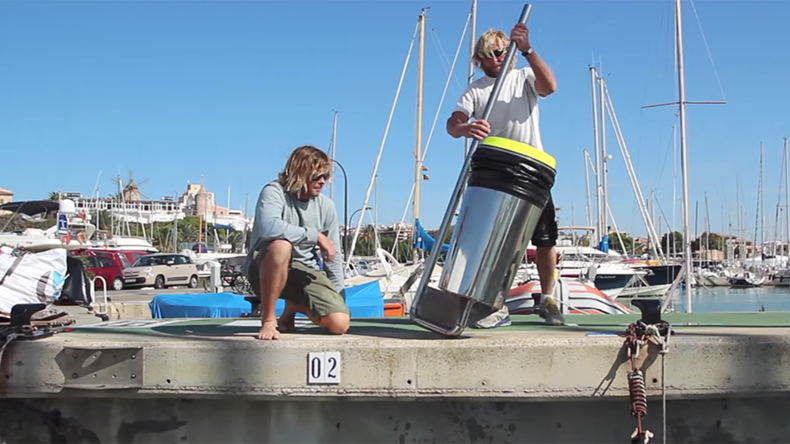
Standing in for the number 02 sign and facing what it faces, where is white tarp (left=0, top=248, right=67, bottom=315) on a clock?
The white tarp is roughly at 4 o'clock from the number 02 sign.

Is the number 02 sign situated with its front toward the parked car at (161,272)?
no

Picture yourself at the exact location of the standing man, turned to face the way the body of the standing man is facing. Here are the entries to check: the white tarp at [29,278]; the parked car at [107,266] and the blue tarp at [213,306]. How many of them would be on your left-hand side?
0

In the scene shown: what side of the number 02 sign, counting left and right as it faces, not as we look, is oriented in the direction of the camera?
front

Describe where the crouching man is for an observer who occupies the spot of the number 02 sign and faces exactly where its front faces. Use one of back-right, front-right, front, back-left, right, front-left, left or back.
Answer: back

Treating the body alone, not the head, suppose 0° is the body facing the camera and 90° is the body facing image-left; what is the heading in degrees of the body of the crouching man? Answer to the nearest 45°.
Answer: approximately 315°

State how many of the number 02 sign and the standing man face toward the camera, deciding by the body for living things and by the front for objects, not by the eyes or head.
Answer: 2

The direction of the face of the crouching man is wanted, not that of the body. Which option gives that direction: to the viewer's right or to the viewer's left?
to the viewer's right

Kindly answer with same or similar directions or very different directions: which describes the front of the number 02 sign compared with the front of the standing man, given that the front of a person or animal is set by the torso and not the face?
same or similar directions

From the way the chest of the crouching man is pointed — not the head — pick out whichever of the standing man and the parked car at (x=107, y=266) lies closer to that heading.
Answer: the standing man

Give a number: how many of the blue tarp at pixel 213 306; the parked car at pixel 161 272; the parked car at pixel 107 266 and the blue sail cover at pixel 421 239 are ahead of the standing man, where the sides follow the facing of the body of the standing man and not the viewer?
0

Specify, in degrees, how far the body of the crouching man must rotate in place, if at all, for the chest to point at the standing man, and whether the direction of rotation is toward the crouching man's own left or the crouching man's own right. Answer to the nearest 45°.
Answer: approximately 45° to the crouching man's own left

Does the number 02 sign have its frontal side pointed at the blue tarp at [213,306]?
no

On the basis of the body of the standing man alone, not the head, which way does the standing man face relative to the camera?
toward the camera

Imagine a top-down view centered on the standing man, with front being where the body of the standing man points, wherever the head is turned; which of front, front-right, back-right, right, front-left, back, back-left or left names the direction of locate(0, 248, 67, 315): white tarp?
right

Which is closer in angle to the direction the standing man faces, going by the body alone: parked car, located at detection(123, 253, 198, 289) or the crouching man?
the crouching man
